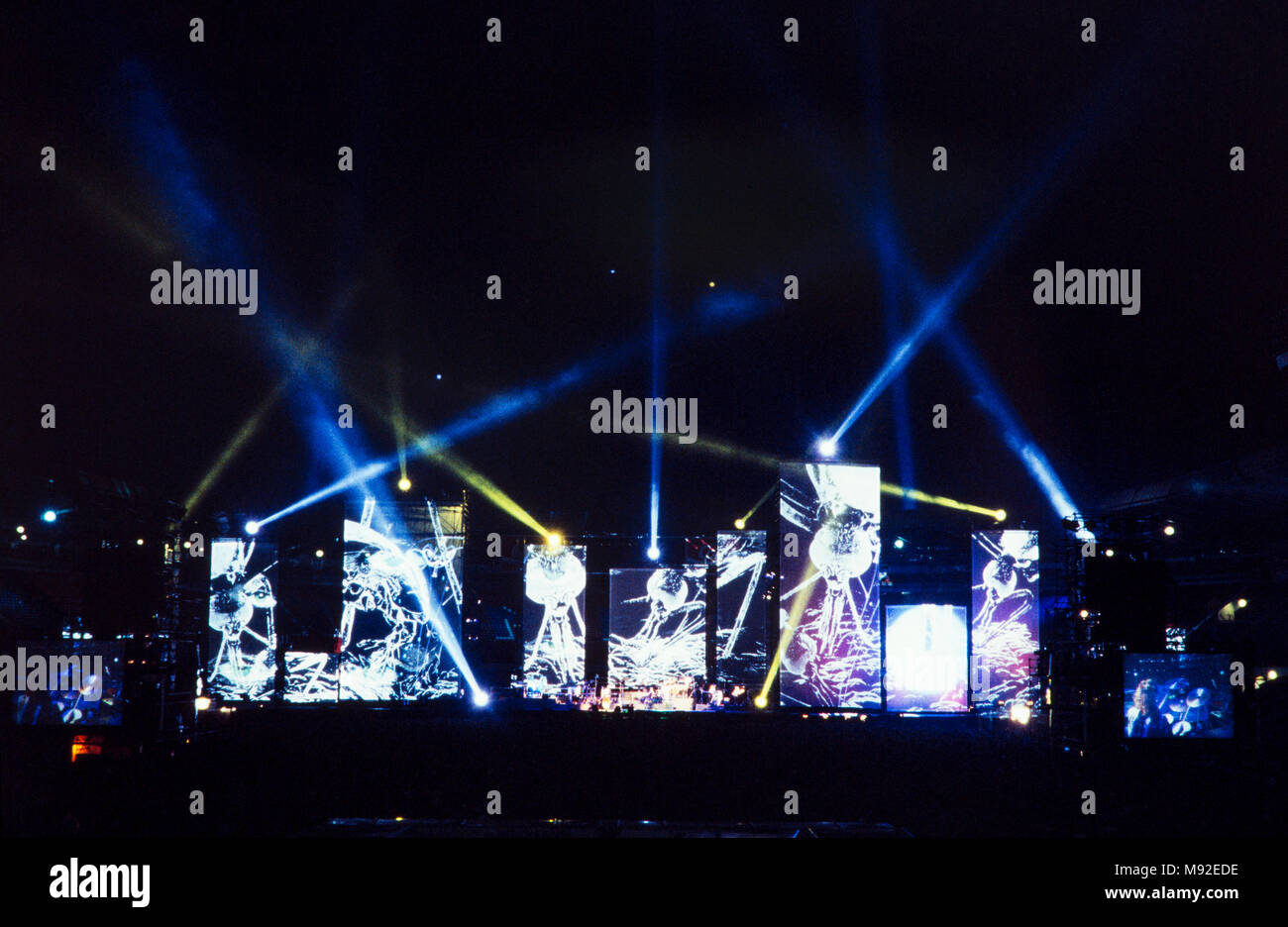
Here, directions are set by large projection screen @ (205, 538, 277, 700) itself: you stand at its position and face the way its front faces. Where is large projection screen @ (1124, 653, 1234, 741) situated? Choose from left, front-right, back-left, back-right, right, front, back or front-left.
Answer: front-left

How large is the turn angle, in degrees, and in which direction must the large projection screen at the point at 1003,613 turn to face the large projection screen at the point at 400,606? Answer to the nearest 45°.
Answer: approximately 45° to its right

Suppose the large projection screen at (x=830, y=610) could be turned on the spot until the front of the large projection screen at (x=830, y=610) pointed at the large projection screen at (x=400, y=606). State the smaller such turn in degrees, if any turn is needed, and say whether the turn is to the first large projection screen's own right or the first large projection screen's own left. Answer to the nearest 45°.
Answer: approximately 90° to the first large projection screen's own right

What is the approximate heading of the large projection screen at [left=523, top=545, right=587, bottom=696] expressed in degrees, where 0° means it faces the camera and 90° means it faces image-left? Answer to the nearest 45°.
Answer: approximately 0°

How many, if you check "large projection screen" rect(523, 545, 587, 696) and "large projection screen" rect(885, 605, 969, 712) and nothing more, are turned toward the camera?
2

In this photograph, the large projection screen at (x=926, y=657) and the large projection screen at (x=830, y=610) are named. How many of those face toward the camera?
2
